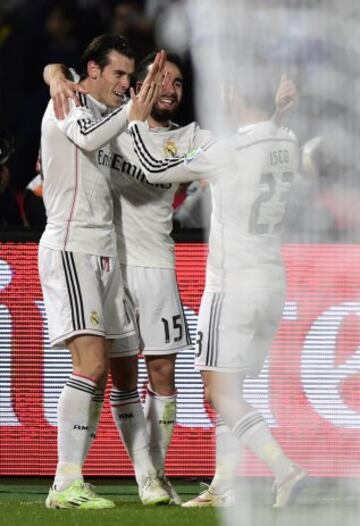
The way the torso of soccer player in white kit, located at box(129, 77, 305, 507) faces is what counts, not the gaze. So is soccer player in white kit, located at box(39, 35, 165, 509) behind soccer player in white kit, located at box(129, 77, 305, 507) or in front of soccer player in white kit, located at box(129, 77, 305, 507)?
in front

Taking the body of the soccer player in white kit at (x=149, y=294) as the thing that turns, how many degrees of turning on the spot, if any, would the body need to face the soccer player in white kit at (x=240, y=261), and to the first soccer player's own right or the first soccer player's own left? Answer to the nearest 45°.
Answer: approximately 45° to the first soccer player's own left

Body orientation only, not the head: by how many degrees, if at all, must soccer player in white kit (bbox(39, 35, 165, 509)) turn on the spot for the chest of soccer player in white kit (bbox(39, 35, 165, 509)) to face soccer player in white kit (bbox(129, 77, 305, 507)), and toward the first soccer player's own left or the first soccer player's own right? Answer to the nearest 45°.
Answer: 0° — they already face them

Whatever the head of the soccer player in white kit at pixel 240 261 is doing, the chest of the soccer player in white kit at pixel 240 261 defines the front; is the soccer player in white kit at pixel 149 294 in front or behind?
in front

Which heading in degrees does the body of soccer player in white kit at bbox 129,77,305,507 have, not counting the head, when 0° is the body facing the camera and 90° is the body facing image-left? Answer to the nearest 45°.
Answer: approximately 135°

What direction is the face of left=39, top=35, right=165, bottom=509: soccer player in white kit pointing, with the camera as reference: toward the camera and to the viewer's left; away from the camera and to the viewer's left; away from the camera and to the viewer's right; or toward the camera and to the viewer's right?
toward the camera and to the viewer's right

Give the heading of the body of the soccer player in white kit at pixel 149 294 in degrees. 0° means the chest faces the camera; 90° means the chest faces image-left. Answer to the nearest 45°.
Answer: approximately 0°

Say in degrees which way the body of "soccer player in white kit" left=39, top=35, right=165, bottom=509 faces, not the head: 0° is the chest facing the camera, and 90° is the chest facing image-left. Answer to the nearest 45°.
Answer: approximately 270°
